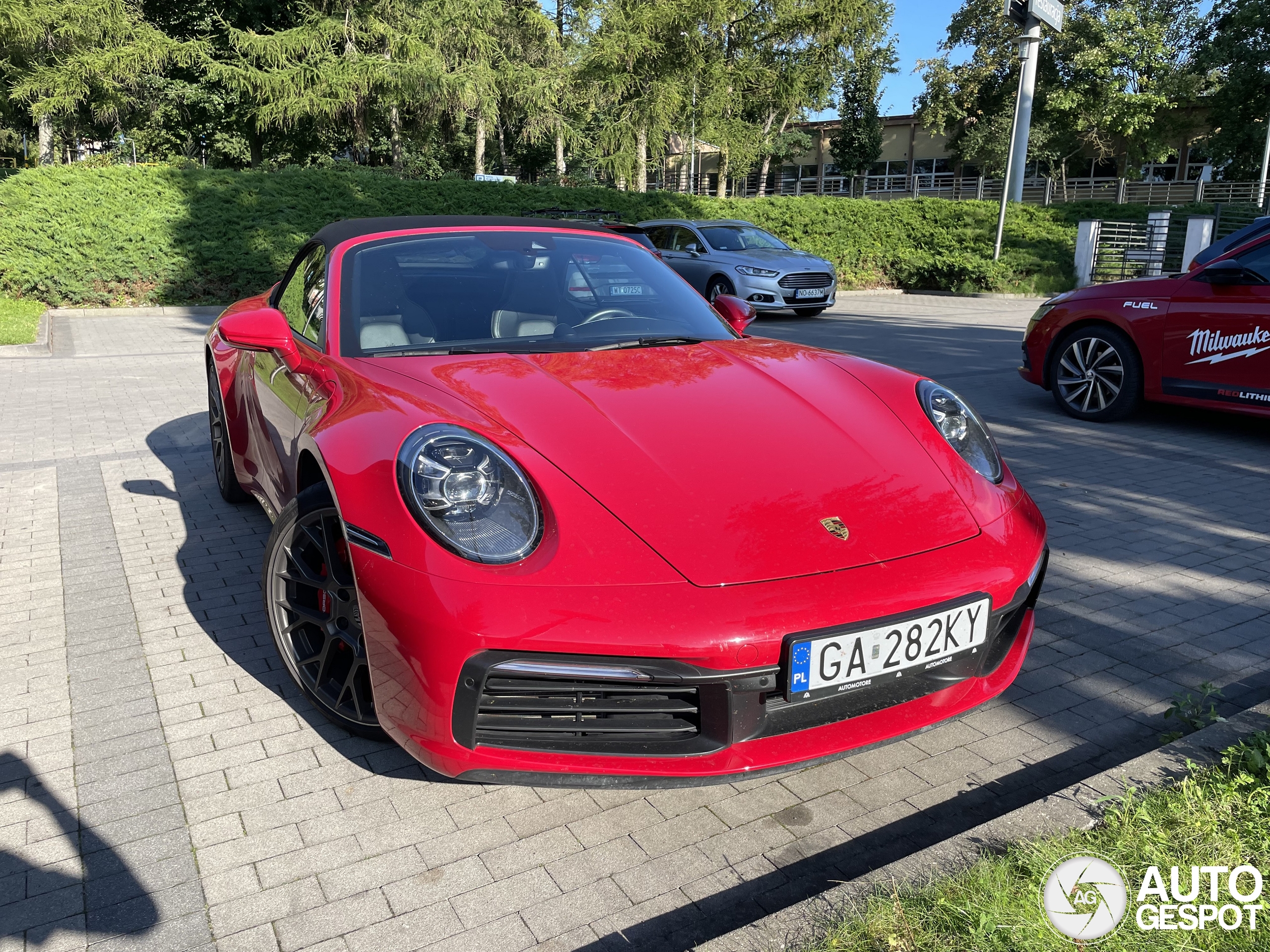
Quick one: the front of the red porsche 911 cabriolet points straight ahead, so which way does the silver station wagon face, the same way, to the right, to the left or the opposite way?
the same way

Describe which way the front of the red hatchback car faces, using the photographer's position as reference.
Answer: facing to the left of the viewer

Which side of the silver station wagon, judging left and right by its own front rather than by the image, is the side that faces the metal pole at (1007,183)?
left

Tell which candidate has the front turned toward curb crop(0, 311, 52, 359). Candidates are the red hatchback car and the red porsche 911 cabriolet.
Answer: the red hatchback car

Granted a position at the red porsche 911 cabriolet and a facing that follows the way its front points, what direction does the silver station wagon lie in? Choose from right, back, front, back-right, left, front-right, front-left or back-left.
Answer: back-left

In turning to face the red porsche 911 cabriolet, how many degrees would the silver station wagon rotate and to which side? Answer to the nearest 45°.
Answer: approximately 45° to its right

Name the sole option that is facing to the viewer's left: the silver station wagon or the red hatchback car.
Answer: the red hatchback car

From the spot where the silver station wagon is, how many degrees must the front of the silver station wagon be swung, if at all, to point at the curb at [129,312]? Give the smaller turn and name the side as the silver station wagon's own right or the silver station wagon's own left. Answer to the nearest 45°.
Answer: approximately 135° to the silver station wagon's own right

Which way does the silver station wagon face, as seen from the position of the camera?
facing the viewer and to the right of the viewer

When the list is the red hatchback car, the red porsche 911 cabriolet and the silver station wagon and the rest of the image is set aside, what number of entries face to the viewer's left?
1

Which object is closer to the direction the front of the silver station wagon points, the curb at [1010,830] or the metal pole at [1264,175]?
the curb

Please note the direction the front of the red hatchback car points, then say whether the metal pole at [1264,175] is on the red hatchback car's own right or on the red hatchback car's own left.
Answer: on the red hatchback car's own right

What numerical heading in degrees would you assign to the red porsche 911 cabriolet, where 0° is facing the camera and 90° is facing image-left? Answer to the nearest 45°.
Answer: approximately 315°

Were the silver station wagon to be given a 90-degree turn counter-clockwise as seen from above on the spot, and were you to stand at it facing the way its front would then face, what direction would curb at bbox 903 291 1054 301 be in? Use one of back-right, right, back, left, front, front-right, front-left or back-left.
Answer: front

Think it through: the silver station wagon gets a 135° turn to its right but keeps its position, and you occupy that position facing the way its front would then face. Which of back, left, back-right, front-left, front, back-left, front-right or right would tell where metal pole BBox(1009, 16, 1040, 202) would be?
back-right

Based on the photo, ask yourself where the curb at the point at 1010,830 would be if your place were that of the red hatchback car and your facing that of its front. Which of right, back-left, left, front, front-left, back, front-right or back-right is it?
left

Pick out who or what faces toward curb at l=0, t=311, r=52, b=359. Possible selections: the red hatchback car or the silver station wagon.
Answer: the red hatchback car
